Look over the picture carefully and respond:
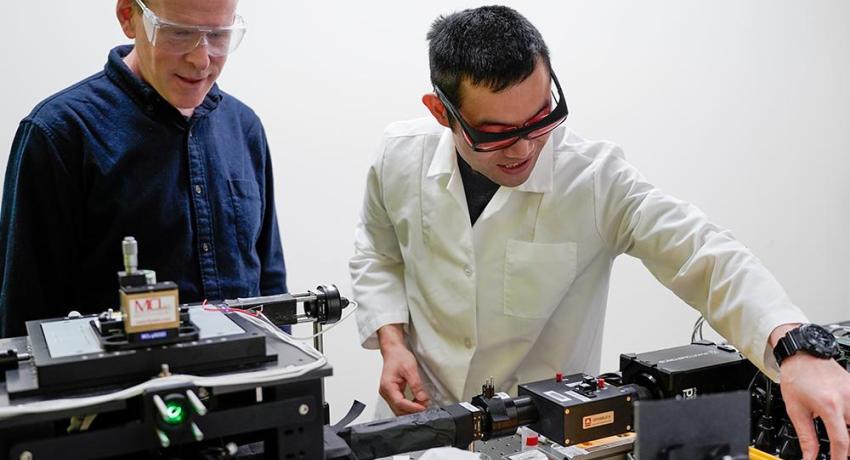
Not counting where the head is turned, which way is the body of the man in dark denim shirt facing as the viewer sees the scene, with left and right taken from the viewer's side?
facing the viewer and to the right of the viewer

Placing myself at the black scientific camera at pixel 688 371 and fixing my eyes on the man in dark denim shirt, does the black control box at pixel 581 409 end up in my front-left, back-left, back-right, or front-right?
front-left

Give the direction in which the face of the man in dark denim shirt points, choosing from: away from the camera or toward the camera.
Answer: toward the camera

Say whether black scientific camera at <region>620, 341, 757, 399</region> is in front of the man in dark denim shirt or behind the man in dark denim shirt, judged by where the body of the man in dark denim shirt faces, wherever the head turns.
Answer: in front

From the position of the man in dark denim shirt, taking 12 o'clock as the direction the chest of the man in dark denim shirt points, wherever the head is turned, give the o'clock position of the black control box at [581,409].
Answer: The black control box is roughly at 12 o'clock from the man in dark denim shirt.

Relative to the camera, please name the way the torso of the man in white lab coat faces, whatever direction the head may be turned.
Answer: toward the camera
